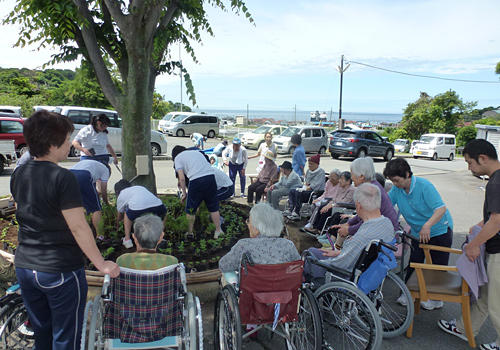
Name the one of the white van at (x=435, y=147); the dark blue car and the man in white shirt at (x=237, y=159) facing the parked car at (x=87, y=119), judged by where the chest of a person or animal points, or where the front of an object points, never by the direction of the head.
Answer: the white van

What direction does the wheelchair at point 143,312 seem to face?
away from the camera

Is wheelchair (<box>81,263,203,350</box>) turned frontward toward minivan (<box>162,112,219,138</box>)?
yes

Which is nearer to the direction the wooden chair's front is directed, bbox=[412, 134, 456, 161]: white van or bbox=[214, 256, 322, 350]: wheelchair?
the wheelchair

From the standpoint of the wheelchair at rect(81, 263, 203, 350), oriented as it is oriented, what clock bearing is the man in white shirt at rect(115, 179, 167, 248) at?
The man in white shirt is roughly at 12 o'clock from the wheelchair.

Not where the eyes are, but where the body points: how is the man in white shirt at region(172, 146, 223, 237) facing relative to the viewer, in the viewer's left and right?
facing away from the viewer and to the left of the viewer

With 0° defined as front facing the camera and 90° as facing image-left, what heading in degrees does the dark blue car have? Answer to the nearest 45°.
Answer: approximately 225°

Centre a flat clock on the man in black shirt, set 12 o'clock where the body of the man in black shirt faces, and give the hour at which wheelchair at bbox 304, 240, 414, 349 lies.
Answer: The wheelchair is roughly at 11 o'clock from the man in black shirt.

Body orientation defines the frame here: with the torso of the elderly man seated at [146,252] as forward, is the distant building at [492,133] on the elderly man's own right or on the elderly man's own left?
on the elderly man's own right

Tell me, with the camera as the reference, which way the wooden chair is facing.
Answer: facing to the left of the viewer

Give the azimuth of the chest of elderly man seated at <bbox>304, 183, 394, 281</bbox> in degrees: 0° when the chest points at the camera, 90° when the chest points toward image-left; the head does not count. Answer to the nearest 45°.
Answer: approximately 135°
